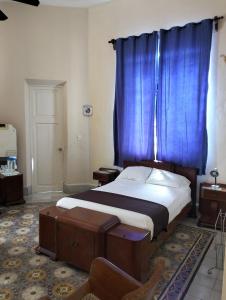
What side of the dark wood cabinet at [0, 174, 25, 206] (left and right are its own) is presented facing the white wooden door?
left

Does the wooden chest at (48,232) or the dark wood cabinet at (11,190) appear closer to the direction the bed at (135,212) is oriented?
the wooden chest

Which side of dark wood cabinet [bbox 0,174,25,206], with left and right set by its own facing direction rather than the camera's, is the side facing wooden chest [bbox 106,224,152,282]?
front

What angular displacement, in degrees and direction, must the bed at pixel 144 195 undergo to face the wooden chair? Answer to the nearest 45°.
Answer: approximately 45° to its left

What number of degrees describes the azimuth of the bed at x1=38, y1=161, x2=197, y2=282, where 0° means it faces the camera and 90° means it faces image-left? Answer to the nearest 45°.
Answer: approximately 45°

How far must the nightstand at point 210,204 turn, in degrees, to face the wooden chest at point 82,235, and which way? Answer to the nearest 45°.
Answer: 0° — it already faces it

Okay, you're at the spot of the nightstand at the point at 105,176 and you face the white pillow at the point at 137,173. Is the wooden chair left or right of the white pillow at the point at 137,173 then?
right

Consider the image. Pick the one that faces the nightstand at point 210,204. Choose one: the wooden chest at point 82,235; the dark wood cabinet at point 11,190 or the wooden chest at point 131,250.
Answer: the dark wood cabinet
